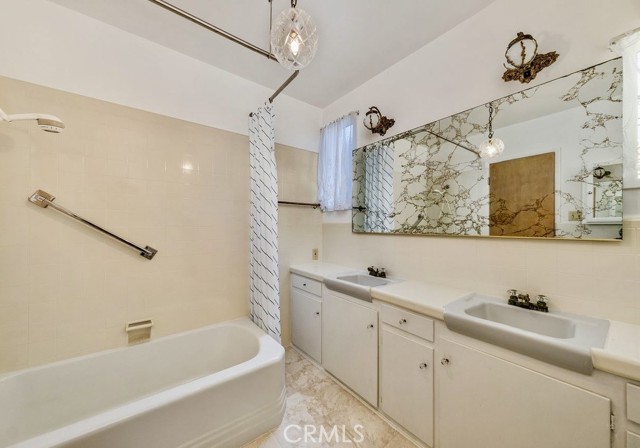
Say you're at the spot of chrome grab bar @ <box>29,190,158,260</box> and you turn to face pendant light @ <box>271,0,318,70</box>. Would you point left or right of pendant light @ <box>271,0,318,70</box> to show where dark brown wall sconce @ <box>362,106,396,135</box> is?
left

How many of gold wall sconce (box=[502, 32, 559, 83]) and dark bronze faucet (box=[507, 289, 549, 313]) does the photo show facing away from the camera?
0

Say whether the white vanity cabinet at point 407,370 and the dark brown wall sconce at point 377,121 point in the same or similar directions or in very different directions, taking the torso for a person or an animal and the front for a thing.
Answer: same or similar directions

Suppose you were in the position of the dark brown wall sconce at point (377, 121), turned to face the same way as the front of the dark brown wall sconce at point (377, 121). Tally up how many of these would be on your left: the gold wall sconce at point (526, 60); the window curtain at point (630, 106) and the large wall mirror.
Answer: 3

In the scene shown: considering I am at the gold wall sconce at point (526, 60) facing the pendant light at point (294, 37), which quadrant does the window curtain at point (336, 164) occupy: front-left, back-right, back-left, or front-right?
front-right

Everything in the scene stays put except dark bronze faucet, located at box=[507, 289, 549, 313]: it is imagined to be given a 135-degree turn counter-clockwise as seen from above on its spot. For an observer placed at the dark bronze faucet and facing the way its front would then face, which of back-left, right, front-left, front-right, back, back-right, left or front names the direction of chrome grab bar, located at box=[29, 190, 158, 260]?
back-right

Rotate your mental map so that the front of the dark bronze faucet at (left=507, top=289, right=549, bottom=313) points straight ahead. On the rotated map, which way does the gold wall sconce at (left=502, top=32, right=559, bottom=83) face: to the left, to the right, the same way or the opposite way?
the same way

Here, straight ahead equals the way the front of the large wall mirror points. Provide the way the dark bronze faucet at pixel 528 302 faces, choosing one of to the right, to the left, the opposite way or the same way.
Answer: the same way

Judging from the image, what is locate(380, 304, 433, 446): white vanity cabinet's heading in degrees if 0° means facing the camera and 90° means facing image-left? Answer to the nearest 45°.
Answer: approximately 45°

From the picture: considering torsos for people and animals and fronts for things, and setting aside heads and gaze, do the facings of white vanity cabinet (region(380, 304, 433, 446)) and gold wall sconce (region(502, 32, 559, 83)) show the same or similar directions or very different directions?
same or similar directions

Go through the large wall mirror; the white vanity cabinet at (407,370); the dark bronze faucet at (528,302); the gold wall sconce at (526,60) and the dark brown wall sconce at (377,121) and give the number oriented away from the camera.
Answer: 0

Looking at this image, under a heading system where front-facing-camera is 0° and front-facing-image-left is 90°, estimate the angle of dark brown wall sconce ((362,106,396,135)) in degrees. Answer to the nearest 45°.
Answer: approximately 45°

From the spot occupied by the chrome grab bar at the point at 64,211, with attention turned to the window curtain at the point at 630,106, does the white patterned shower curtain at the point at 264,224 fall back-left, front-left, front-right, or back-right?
front-left

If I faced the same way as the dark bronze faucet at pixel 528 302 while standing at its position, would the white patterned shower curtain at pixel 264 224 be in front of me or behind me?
in front

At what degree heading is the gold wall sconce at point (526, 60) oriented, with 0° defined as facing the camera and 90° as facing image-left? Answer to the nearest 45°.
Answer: approximately 45°
